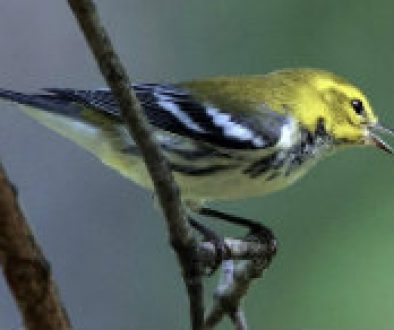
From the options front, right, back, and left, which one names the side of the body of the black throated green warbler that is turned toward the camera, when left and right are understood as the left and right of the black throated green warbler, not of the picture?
right

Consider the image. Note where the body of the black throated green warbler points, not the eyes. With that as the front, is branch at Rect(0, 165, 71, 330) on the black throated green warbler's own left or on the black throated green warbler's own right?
on the black throated green warbler's own right
